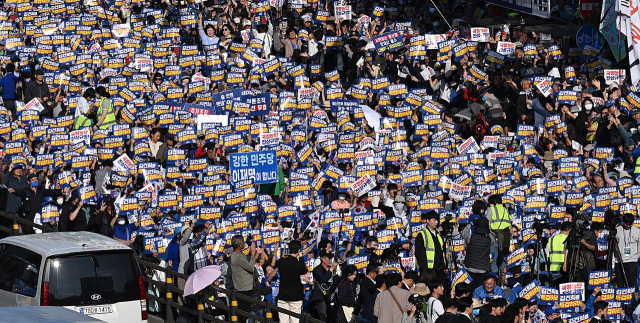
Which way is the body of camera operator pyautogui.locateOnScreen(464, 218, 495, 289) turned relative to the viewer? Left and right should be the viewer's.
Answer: facing away from the viewer

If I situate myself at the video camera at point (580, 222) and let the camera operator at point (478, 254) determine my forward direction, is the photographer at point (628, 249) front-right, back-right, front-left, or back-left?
back-left

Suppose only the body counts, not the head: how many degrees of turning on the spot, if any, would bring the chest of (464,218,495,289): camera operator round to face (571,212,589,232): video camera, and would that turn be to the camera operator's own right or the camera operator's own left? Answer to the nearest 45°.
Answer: approximately 45° to the camera operator's own right
